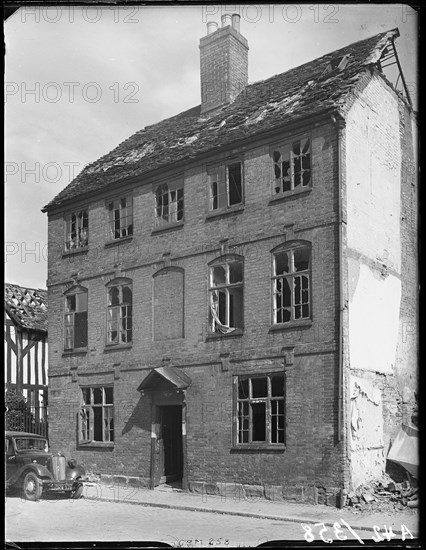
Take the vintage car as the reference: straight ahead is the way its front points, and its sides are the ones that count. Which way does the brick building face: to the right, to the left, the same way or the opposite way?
to the right

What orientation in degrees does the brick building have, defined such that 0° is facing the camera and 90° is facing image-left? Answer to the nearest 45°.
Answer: approximately 45°

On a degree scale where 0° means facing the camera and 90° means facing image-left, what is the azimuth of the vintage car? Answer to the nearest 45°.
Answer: approximately 315°

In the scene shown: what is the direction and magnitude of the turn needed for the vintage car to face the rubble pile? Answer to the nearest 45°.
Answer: approximately 45° to its left
